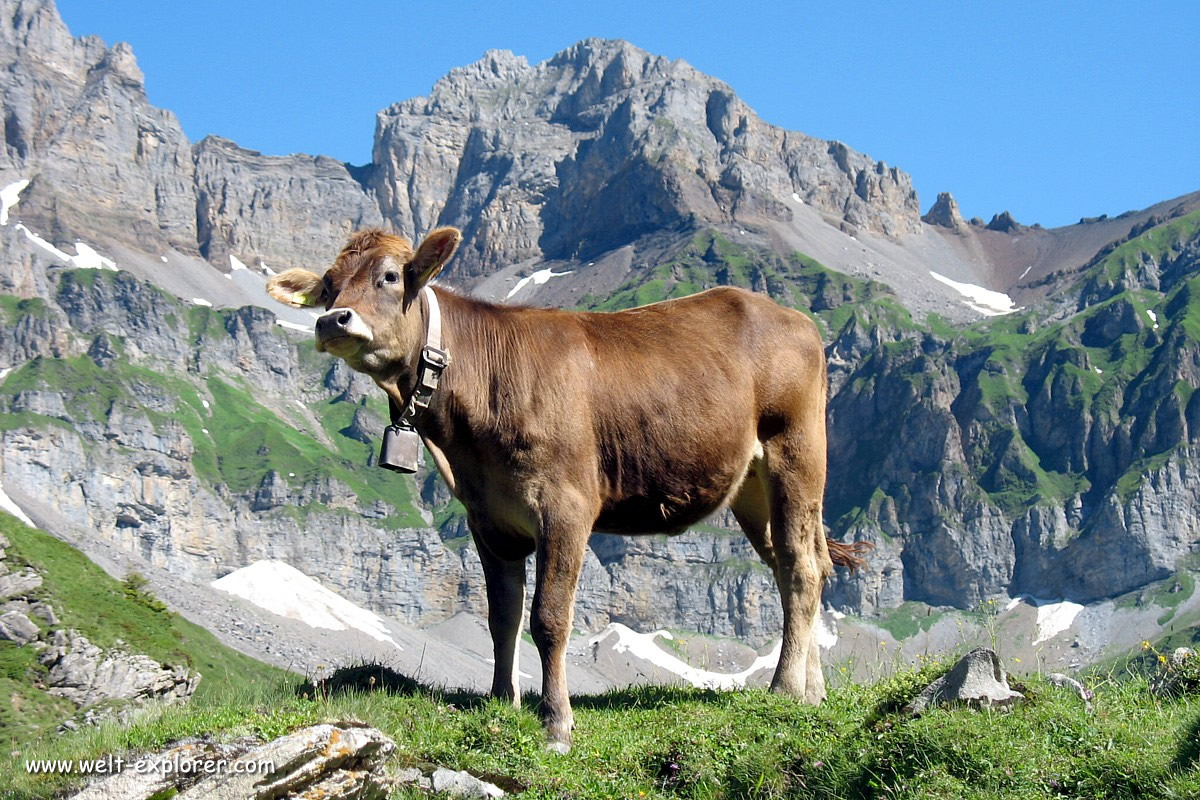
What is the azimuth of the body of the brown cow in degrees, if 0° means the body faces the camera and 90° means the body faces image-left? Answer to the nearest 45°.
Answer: approximately 45°

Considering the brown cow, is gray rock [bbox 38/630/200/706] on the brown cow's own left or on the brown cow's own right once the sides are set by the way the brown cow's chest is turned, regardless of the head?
on the brown cow's own right

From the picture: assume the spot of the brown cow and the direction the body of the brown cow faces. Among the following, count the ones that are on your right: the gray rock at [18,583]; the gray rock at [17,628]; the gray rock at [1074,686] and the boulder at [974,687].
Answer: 2

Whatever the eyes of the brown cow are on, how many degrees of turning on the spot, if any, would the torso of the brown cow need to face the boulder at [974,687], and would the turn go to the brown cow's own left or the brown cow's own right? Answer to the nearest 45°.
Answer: approximately 135° to the brown cow's own left

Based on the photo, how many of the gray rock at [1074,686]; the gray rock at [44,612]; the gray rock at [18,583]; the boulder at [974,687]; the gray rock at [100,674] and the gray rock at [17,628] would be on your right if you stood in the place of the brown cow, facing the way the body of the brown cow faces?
4

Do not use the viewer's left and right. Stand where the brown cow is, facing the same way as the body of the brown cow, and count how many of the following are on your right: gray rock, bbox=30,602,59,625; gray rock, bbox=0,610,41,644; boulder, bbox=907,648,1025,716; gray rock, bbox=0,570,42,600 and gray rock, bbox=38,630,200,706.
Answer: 4

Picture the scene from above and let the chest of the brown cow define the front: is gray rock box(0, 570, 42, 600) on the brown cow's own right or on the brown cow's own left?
on the brown cow's own right

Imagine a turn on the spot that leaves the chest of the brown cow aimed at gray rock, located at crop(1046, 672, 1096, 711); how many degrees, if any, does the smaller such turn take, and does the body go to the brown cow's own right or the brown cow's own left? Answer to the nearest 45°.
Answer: approximately 135° to the brown cow's own left

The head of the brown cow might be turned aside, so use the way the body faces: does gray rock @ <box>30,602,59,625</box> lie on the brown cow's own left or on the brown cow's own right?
on the brown cow's own right
